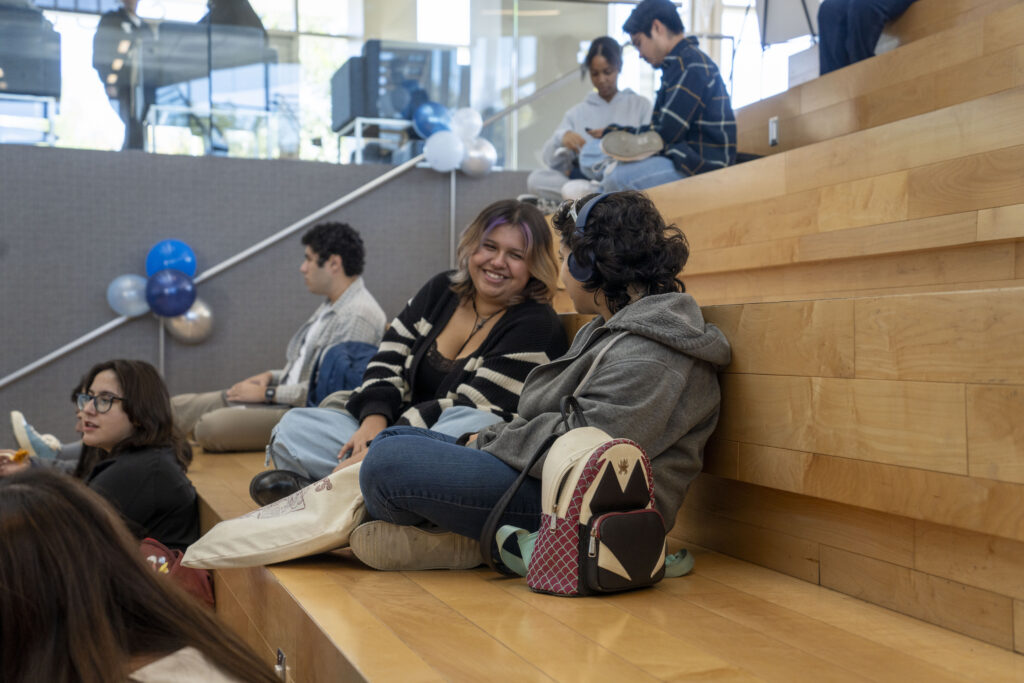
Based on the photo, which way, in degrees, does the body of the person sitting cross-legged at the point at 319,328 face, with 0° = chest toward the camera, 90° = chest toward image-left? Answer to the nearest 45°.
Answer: approximately 90°

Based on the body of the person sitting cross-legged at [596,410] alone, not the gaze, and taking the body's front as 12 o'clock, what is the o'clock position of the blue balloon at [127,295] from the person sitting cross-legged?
The blue balloon is roughly at 2 o'clock from the person sitting cross-legged.

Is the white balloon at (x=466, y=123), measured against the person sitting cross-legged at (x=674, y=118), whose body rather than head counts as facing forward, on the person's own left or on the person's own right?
on the person's own right

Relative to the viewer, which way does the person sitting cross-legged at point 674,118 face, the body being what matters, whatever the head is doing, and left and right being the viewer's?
facing to the left of the viewer

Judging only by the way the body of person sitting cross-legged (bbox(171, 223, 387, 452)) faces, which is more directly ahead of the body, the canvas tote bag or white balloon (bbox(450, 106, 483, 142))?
the canvas tote bag

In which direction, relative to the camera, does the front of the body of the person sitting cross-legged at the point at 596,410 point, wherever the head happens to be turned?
to the viewer's left

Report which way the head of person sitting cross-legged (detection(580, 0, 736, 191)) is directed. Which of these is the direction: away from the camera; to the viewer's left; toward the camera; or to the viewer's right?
to the viewer's left

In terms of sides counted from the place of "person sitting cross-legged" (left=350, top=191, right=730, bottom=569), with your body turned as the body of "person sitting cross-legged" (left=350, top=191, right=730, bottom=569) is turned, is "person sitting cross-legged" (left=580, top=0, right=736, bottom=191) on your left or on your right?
on your right

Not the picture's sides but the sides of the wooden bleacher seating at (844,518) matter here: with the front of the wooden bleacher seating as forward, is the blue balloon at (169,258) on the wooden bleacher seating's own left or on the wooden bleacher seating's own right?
on the wooden bleacher seating's own right

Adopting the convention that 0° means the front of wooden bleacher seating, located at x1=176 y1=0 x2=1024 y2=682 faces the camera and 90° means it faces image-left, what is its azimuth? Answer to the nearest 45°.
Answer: approximately 45°
